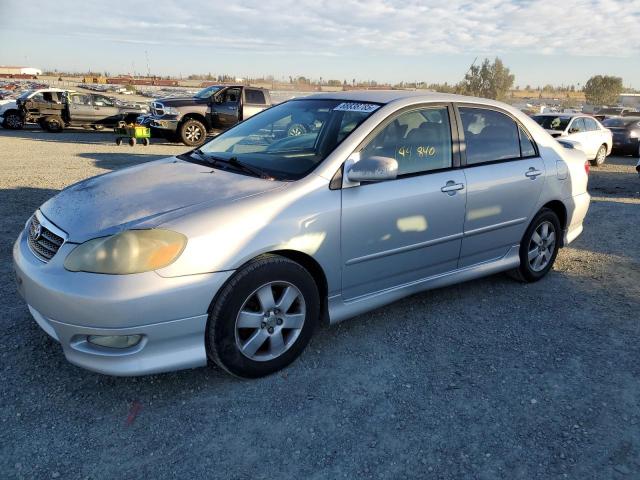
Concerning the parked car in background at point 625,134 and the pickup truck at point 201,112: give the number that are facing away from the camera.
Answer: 0

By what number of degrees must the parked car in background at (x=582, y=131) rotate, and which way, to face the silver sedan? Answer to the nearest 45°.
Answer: approximately 45° to its left

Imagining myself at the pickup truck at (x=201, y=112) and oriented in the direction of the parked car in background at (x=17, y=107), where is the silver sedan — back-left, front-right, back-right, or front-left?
back-left

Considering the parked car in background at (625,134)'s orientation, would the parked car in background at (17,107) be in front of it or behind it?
in front

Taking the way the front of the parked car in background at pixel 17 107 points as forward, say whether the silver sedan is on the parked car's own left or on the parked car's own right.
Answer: on the parked car's own left

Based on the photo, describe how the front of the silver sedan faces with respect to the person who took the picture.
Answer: facing the viewer and to the left of the viewer

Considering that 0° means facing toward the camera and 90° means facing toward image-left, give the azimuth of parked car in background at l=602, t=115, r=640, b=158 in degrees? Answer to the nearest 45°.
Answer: approximately 45°

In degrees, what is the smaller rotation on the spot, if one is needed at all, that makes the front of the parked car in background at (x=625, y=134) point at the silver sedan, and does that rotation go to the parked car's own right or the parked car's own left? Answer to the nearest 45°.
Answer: approximately 45° to the parked car's own left

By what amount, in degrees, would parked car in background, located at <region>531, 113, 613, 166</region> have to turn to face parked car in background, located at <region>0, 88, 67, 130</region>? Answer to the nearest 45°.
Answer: approximately 45° to its right
